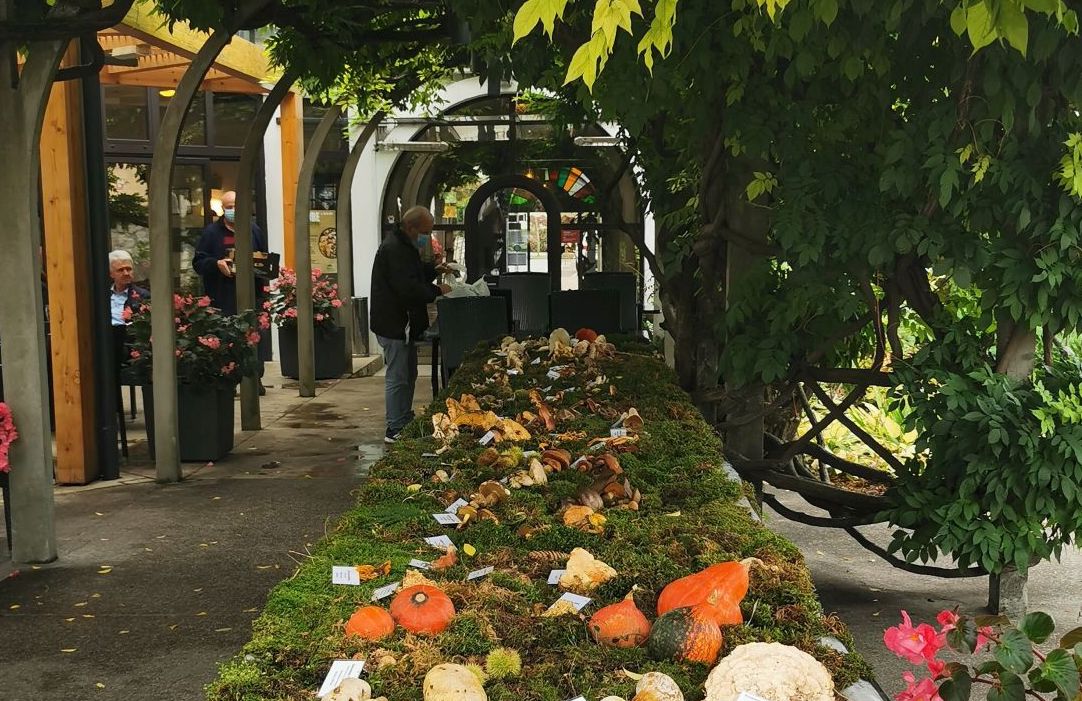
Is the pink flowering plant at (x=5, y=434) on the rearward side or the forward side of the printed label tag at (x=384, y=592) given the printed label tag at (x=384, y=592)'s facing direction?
on the rearward side

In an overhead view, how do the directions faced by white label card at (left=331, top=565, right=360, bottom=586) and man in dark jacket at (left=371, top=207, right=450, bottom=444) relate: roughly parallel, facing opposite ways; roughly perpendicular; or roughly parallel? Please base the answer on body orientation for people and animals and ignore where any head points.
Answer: roughly perpendicular

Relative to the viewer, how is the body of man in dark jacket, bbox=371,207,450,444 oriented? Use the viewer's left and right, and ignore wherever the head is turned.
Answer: facing to the right of the viewer

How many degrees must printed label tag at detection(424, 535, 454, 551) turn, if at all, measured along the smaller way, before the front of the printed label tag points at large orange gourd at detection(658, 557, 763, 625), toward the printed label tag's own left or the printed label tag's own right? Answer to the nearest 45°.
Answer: approximately 45° to the printed label tag's own left

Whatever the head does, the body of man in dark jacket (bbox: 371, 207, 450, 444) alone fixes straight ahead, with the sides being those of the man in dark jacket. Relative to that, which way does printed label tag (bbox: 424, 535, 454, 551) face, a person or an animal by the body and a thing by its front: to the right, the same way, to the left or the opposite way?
to the right

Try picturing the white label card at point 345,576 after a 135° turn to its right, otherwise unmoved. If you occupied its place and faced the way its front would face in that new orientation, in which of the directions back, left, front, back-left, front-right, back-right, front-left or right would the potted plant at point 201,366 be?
front-right

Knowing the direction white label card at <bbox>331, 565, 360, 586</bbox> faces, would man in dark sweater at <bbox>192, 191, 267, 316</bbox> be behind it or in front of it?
behind

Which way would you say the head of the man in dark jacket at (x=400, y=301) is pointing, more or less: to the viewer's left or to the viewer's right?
to the viewer's right

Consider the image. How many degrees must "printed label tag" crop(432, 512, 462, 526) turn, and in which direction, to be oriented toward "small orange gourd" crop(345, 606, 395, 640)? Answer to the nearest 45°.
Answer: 0° — it already faces it

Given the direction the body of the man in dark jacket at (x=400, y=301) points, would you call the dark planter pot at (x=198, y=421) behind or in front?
behind

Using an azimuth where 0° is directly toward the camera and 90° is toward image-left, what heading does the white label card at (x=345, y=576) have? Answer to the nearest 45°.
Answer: approximately 0°

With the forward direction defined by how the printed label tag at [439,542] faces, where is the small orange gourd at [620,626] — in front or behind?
in front

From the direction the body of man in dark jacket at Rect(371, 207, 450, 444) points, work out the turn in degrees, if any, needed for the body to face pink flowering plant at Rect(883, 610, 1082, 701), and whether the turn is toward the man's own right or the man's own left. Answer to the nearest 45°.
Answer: approximately 90° to the man's own right

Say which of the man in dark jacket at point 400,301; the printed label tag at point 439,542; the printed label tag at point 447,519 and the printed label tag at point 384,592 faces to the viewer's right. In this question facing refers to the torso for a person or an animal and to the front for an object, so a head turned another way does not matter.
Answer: the man in dark jacket
